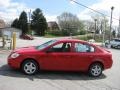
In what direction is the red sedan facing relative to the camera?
to the viewer's left
